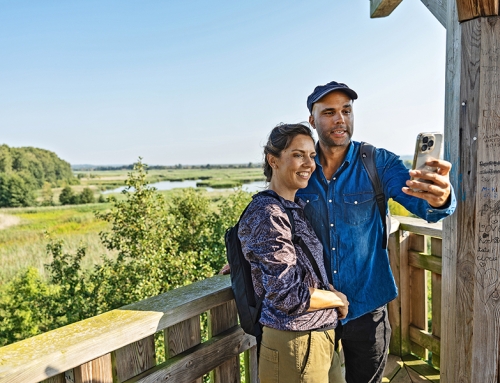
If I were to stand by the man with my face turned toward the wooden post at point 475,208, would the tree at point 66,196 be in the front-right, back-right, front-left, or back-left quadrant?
back-left

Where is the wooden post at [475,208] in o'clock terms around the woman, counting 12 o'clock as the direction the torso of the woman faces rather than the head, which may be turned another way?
The wooden post is roughly at 10 o'clock from the woman.

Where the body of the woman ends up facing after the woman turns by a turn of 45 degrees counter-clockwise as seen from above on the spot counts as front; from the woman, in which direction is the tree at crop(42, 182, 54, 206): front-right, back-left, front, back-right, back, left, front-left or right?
back-left

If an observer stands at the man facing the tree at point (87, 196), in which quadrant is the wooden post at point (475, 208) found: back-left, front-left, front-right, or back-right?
back-right

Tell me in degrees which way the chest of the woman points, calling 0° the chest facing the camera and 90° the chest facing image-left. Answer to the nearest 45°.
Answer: approximately 315°

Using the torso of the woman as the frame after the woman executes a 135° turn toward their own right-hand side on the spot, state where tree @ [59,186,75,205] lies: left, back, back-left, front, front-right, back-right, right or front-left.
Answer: front-right

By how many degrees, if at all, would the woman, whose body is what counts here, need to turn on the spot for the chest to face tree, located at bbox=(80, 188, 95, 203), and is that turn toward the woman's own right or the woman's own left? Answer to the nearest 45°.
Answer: approximately 180°
